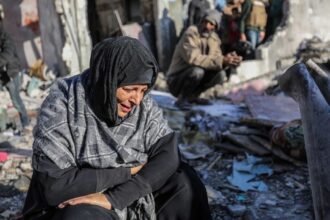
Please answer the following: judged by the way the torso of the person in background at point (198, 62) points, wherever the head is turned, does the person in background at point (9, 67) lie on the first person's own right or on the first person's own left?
on the first person's own right

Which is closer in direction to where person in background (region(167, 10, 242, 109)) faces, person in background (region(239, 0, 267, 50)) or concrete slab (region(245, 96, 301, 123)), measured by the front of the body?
the concrete slab

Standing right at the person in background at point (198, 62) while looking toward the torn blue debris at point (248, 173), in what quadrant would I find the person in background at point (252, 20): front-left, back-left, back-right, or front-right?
back-left

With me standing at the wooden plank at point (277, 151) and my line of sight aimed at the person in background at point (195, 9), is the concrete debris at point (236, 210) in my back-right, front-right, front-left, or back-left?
back-left

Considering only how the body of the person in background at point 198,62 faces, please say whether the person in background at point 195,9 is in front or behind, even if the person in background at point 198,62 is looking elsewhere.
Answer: behind

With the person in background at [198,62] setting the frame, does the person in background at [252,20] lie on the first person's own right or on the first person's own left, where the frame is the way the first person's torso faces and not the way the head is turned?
on the first person's own left
